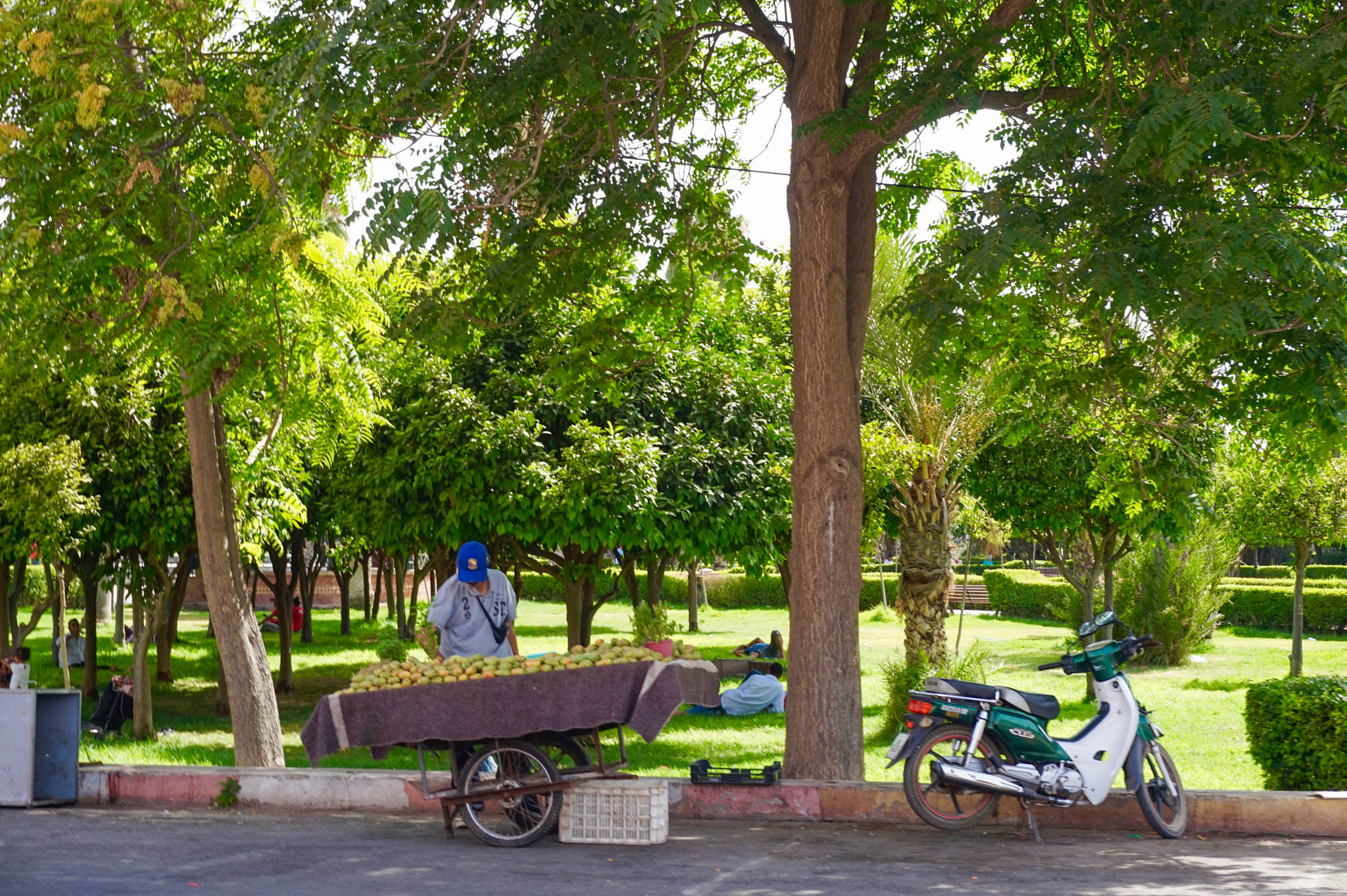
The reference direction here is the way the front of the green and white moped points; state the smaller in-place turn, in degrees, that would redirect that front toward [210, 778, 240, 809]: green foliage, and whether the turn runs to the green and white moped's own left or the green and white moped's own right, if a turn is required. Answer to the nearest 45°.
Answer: approximately 180°

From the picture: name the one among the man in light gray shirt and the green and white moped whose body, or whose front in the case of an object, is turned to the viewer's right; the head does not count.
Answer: the green and white moped

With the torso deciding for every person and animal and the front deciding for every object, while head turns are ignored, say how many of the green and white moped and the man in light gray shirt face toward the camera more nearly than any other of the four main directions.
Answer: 1

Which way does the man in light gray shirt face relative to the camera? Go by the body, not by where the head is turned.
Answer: toward the camera

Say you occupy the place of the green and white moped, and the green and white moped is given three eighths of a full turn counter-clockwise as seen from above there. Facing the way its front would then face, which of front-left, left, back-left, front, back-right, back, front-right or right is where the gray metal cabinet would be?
front-left

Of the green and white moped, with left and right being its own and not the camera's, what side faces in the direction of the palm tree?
left

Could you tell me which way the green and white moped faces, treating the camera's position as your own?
facing to the right of the viewer

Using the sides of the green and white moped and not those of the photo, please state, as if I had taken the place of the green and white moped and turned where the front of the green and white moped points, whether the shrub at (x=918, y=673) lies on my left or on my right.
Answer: on my left

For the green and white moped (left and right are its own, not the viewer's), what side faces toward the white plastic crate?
back

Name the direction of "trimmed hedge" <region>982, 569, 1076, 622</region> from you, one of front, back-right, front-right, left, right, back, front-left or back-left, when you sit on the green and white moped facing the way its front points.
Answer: left
